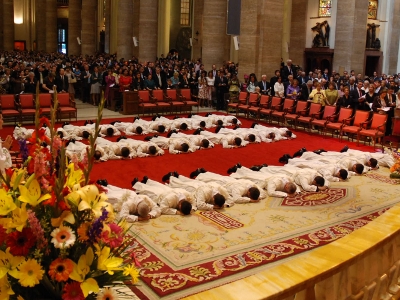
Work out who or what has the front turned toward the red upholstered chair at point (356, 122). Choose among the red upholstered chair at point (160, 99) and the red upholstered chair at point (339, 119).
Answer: the red upholstered chair at point (160, 99)

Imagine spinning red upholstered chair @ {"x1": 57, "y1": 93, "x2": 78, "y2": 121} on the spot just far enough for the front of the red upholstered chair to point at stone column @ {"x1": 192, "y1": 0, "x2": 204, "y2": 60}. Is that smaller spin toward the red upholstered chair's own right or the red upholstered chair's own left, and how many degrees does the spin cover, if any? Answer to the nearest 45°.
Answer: approximately 90° to the red upholstered chair's own left

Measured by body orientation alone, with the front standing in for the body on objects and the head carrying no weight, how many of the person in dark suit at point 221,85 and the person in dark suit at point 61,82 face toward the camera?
2

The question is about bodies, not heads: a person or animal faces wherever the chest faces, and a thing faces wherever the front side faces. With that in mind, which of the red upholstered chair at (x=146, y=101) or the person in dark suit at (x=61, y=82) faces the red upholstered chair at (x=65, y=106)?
the person in dark suit

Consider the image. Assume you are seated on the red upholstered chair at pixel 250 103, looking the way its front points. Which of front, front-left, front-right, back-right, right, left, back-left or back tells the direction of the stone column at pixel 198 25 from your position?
back-right

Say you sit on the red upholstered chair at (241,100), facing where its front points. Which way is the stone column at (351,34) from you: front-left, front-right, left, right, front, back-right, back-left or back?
back

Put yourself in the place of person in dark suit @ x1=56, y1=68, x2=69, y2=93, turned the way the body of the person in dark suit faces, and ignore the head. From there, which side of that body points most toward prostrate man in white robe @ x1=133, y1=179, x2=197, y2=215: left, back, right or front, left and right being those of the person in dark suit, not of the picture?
front

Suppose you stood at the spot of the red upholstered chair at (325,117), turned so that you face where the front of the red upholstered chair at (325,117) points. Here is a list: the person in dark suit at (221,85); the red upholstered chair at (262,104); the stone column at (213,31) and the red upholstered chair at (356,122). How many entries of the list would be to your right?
3

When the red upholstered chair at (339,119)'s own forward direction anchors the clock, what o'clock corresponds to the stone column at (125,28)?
The stone column is roughly at 3 o'clock from the red upholstered chair.

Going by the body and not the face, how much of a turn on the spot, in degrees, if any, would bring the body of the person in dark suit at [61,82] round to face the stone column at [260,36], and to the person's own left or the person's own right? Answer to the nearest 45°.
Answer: approximately 90° to the person's own left

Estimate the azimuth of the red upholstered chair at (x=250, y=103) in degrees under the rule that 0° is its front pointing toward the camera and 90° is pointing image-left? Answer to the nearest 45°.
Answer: approximately 45°

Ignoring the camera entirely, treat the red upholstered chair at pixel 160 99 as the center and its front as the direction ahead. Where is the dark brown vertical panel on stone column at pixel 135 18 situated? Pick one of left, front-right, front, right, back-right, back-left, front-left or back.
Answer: back-left

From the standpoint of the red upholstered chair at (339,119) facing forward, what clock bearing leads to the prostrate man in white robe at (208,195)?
The prostrate man in white robe is roughly at 11 o'clock from the red upholstered chair.
